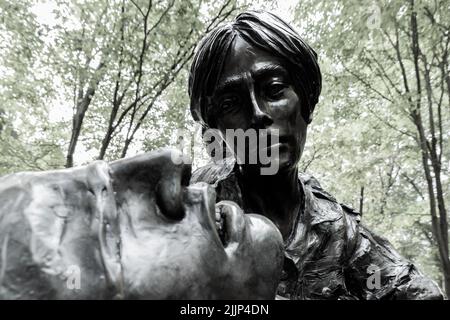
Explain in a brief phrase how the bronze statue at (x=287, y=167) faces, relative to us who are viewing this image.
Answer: facing the viewer
